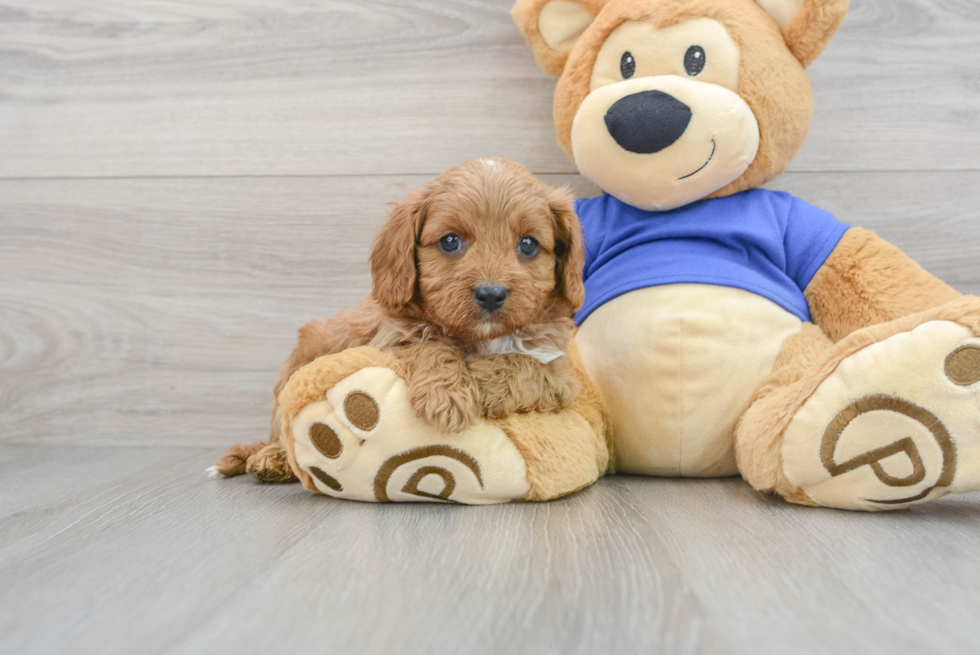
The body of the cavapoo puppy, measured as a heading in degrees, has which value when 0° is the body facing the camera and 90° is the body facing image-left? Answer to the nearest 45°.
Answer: approximately 315°

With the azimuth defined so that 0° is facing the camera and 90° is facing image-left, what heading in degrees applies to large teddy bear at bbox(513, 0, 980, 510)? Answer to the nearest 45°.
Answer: approximately 0°
